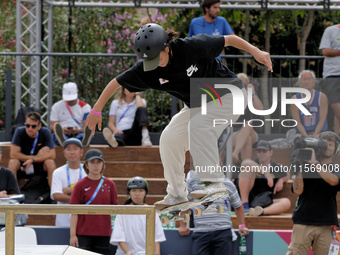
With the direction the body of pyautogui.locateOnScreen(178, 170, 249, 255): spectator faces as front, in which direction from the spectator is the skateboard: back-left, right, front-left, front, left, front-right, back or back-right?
front

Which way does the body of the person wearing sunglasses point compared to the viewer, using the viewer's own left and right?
facing the viewer

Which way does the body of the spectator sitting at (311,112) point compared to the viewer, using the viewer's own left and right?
facing the viewer

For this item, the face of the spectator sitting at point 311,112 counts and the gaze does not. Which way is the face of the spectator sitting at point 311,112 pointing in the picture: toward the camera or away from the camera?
toward the camera

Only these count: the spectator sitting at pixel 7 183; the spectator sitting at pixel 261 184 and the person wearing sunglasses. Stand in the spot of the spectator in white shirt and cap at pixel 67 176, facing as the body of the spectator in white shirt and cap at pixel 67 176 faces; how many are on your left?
1

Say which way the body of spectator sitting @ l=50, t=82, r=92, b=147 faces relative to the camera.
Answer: toward the camera

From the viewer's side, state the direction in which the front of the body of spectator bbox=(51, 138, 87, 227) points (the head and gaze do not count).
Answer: toward the camera

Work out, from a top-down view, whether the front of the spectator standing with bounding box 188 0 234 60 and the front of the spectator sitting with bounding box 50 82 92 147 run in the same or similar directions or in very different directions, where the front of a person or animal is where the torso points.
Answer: same or similar directions

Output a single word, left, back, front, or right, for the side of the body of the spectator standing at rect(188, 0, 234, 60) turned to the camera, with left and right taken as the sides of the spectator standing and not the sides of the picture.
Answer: front

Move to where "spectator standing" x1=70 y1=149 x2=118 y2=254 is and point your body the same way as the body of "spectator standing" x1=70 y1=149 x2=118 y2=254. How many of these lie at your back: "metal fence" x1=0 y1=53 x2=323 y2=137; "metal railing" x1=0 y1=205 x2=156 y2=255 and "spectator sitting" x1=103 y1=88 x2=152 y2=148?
2

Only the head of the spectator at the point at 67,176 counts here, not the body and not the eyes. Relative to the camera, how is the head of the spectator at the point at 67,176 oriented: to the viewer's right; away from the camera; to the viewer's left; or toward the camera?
toward the camera

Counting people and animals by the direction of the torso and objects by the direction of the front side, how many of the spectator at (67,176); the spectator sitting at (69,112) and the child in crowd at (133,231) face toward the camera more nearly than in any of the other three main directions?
3
